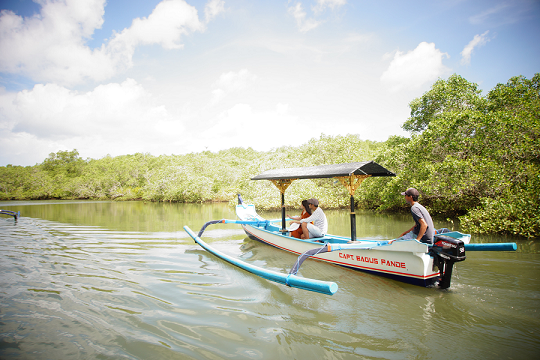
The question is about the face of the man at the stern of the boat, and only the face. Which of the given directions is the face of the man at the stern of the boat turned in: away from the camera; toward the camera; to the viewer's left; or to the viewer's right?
to the viewer's left

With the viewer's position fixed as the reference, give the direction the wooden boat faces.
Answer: facing away from the viewer and to the left of the viewer

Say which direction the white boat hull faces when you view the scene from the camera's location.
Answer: facing away from the viewer and to the left of the viewer
